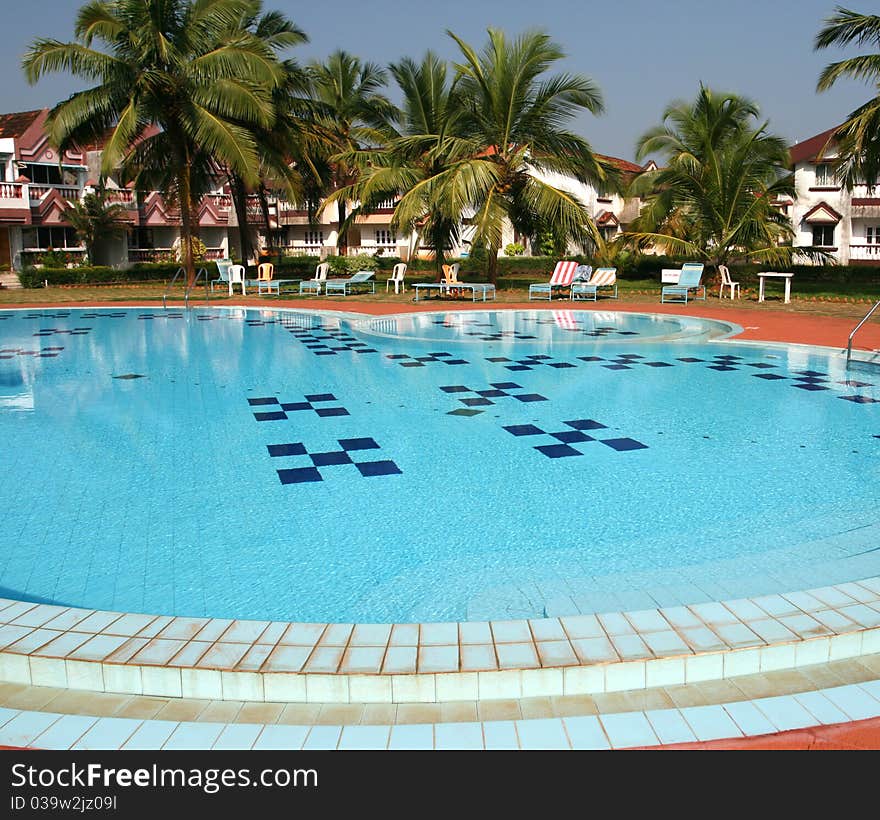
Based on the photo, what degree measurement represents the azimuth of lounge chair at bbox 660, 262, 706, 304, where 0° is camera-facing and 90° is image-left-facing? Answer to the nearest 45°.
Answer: approximately 45°

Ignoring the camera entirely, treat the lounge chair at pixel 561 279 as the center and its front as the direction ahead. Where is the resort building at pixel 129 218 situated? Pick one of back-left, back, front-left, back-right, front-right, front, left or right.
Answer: right

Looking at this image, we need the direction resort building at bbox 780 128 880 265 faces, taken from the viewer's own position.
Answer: facing the viewer

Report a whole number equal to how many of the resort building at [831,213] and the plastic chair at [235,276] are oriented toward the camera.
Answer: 2

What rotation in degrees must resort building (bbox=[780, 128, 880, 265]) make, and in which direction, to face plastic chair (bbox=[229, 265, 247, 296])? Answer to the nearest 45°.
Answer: approximately 45° to its right

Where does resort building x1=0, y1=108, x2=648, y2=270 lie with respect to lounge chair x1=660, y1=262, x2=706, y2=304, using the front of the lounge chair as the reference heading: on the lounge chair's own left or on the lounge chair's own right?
on the lounge chair's own right

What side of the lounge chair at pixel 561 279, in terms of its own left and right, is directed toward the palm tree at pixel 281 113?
right

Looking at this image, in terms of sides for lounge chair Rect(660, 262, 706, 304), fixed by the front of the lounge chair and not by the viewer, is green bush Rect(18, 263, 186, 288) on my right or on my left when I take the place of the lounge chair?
on my right

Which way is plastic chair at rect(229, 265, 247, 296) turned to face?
toward the camera

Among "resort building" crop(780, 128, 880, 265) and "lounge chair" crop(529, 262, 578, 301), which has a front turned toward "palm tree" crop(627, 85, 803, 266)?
the resort building

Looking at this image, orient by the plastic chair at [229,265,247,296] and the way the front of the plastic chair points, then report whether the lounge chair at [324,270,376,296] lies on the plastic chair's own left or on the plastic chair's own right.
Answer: on the plastic chair's own left

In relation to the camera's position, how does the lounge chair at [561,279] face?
facing the viewer and to the left of the viewer

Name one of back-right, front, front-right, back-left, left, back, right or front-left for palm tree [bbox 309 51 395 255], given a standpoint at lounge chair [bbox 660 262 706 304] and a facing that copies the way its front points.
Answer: right
